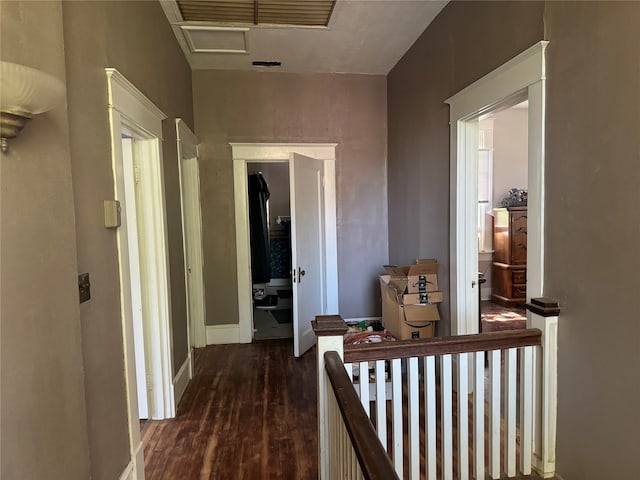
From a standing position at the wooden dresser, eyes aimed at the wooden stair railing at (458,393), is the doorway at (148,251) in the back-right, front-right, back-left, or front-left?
front-right

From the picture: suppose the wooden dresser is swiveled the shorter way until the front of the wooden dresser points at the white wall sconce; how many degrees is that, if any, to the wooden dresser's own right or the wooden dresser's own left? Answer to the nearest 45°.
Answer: approximately 45° to the wooden dresser's own right

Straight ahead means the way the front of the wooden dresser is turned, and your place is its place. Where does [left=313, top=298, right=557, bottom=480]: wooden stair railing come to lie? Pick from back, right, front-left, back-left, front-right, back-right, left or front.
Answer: front-right

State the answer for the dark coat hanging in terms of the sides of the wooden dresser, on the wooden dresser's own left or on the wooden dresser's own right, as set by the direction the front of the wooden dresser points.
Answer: on the wooden dresser's own right

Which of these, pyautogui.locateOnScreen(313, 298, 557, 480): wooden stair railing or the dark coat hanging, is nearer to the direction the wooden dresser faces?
the wooden stair railing

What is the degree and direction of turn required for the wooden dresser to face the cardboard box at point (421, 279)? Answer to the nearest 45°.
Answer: approximately 45° to its right

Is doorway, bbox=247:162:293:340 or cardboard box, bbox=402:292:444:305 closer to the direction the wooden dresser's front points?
the cardboard box

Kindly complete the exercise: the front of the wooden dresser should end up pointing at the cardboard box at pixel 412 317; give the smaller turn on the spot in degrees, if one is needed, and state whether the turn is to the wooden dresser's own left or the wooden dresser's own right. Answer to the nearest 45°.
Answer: approximately 45° to the wooden dresser's own right

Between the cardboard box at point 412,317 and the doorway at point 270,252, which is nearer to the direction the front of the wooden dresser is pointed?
the cardboard box

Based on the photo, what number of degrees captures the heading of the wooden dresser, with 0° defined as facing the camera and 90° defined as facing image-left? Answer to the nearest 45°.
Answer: approximately 315°

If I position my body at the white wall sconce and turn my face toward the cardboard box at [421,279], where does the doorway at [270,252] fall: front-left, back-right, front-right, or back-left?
front-left

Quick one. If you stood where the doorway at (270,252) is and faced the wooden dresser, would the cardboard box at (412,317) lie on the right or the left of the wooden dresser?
right

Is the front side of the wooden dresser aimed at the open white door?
no
